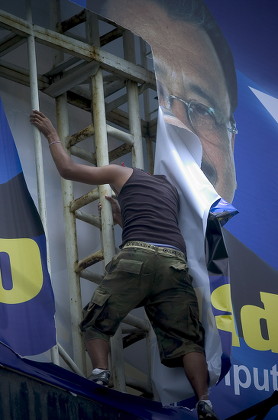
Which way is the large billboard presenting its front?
toward the camera
